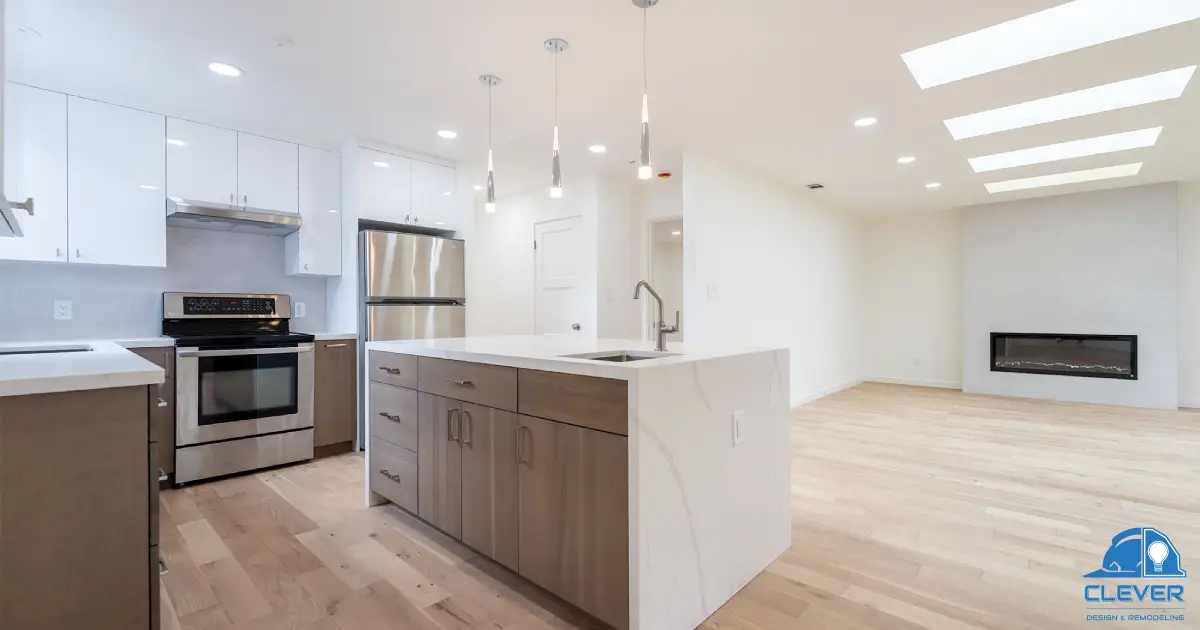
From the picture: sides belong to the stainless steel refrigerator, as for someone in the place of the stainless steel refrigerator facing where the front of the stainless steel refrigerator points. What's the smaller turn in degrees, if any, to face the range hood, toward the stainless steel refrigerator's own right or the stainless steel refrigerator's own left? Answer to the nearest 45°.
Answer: approximately 135° to the stainless steel refrigerator's own right

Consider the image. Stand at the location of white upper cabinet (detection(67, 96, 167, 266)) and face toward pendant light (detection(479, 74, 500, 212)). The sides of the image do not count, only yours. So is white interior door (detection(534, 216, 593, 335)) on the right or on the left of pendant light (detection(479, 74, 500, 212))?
left

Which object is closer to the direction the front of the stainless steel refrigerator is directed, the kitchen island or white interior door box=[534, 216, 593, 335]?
the kitchen island

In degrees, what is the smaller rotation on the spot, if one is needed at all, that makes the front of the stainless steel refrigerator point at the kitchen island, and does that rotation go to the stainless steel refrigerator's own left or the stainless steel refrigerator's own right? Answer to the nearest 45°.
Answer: approximately 45° to the stainless steel refrigerator's own right

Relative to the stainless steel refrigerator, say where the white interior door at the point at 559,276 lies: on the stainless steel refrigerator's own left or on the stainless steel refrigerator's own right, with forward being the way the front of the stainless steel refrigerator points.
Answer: on the stainless steel refrigerator's own left

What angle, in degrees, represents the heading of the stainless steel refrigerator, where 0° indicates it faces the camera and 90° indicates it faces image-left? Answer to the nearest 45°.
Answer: approximately 315°

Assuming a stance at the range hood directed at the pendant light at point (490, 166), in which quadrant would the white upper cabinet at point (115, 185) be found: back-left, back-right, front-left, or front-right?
back-right
